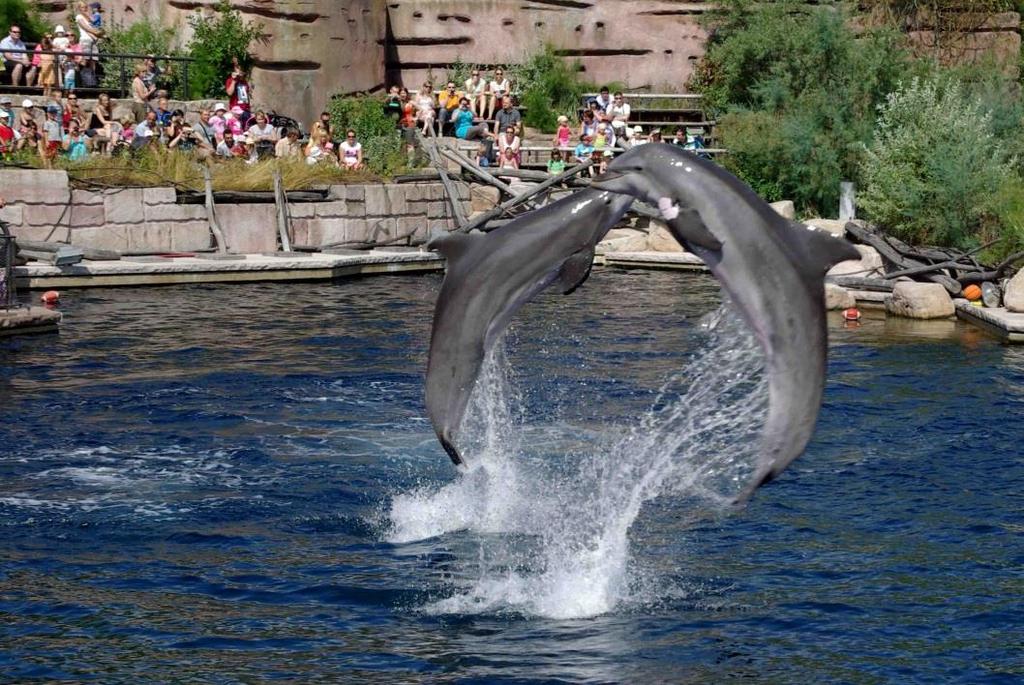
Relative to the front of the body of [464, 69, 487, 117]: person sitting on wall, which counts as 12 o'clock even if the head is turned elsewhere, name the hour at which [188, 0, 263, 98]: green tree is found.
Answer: The green tree is roughly at 3 o'clock from the person sitting on wall.

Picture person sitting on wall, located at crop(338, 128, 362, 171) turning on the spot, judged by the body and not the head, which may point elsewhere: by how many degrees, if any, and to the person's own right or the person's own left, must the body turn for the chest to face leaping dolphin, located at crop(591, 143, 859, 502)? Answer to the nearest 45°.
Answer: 0° — they already face it

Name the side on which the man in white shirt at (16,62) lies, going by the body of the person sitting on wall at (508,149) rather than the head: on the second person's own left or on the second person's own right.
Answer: on the second person's own right

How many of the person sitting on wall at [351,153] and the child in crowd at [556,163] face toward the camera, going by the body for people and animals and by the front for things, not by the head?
2

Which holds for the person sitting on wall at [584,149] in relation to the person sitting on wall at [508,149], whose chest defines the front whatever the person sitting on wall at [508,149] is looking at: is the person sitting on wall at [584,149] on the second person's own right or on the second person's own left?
on the second person's own left

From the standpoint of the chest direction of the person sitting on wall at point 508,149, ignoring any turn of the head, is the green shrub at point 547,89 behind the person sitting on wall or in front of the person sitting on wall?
behind

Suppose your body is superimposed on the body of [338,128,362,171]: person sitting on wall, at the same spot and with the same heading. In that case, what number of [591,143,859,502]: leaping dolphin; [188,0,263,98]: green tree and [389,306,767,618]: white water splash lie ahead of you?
2

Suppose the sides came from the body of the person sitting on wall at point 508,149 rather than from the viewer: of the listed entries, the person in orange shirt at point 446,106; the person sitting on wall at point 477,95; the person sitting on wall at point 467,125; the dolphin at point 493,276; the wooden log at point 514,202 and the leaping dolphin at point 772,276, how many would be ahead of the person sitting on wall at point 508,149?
3

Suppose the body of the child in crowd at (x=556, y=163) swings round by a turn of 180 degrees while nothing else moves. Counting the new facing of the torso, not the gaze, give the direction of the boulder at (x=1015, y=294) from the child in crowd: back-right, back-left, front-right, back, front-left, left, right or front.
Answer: back-right

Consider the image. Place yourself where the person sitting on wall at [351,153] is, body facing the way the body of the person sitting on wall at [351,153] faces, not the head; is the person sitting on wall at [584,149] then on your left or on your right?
on your left

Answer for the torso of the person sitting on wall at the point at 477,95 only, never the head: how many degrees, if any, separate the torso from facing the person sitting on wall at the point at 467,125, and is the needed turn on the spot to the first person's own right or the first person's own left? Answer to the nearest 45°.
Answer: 0° — they already face them

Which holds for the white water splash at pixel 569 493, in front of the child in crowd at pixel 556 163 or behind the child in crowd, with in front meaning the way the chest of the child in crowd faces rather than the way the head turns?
in front

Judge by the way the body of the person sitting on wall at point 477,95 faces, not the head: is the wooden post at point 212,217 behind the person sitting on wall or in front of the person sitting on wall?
in front
